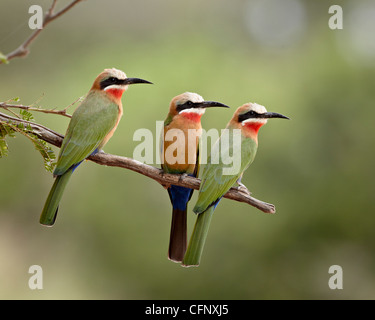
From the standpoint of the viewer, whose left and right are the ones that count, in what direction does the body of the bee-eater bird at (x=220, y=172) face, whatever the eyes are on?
facing away from the viewer and to the right of the viewer

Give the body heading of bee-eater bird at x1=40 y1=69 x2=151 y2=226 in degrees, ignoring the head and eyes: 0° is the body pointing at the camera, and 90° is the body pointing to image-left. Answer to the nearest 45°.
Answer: approximately 225°
